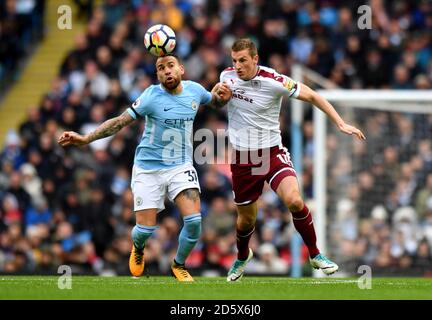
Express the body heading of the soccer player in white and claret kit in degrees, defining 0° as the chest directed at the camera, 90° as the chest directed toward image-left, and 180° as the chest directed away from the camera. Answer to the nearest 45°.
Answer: approximately 45°

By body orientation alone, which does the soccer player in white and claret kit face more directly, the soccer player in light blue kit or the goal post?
the soccer player in light blue kit

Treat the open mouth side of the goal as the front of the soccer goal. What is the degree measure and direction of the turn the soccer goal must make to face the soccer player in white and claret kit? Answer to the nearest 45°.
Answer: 0° — it already faces them
